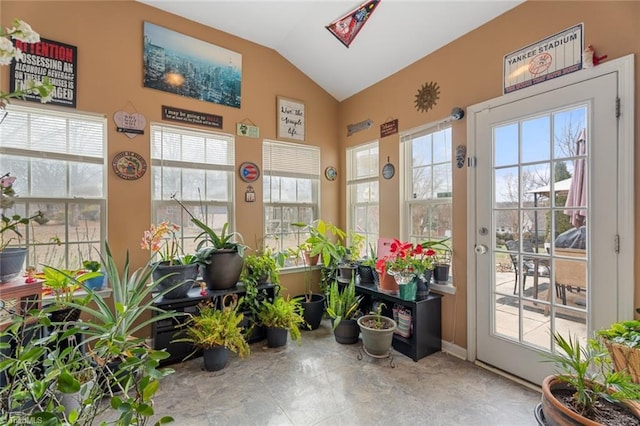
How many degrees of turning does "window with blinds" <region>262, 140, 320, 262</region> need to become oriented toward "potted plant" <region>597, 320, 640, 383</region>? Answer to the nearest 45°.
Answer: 0° — it already faces it

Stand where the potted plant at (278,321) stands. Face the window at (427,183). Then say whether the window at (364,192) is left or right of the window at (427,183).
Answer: left

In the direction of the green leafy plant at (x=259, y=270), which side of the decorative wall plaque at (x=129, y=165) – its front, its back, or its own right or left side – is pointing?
left

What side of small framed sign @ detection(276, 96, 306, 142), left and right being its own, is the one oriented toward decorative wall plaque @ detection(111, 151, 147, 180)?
right

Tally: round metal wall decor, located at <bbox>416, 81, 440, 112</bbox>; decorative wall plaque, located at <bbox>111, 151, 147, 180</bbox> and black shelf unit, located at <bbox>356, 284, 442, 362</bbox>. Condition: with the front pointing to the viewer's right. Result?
0

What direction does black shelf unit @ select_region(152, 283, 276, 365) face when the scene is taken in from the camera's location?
facing the viewer and to the right of the viewer
